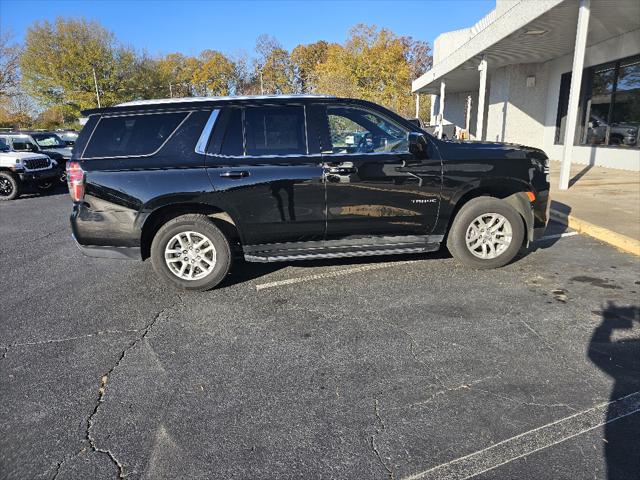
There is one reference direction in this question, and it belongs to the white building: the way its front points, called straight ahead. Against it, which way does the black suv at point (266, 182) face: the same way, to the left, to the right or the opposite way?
the opposite way

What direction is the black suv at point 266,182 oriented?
to the viewer's right

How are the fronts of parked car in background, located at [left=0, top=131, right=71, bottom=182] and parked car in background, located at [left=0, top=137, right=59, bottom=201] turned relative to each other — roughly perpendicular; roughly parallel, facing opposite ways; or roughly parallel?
roughly parallel

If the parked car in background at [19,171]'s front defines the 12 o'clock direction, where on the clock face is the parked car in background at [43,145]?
the parked car in background at [43,145] is roughly at 8 o'clock from the parked car in background at [19,171].

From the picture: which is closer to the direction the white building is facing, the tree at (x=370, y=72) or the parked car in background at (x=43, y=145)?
the parked car in background

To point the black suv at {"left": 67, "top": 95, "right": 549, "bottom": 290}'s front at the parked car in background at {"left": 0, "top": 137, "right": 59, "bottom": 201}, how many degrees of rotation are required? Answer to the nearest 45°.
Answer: approximately 135° to its left

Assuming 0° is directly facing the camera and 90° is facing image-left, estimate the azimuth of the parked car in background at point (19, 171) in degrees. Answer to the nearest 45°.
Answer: approximately 315°

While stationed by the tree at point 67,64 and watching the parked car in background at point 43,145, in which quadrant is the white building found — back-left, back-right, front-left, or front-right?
front-left

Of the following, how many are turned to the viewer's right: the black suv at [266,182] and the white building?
1

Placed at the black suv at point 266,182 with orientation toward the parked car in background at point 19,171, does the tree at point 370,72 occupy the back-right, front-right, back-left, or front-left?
front-right

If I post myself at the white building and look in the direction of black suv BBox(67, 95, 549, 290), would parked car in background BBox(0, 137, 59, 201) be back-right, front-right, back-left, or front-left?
front-right

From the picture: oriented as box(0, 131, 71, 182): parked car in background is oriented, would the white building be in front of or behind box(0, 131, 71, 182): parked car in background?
in front

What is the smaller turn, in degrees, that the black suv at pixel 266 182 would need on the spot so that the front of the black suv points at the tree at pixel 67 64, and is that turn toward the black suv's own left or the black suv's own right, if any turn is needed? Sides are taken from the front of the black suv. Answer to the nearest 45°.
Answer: approximately 135° to the black suv's own left

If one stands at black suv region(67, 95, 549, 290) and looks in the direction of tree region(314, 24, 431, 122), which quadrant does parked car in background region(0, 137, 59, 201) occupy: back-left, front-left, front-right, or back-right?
front-left

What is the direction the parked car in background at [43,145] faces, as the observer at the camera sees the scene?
facing the viewer and to the right of the viewer
